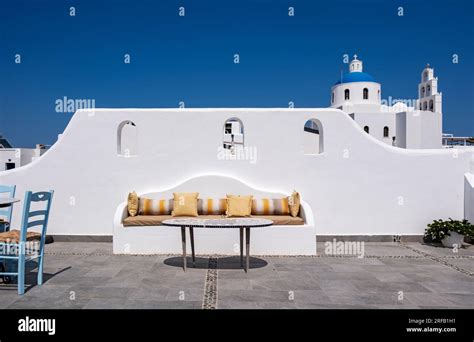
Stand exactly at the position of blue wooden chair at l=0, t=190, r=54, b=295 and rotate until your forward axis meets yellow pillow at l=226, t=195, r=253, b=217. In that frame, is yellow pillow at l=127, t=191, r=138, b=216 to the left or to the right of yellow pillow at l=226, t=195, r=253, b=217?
left

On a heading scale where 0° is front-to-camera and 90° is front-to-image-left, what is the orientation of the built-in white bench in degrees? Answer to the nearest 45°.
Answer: approximately 0°

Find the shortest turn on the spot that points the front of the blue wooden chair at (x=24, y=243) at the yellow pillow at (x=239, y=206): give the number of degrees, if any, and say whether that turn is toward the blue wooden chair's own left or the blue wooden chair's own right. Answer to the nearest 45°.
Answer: approximately 135° to the blue wooden chair's own right

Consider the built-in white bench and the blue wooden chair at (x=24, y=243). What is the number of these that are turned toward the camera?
1

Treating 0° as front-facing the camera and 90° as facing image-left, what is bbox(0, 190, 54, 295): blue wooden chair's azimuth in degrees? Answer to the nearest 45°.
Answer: approximately 135°

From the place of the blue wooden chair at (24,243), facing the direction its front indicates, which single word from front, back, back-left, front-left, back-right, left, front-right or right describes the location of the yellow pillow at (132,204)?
right

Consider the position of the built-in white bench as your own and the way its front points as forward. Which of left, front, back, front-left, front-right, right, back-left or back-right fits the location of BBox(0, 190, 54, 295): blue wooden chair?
front-right

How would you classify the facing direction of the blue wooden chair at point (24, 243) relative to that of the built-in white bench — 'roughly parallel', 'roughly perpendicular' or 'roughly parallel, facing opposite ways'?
roughly perpendicular

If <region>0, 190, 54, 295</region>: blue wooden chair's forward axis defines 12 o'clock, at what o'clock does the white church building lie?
The white church building is roughly at 3 o'clock from the blue wooden chair.
